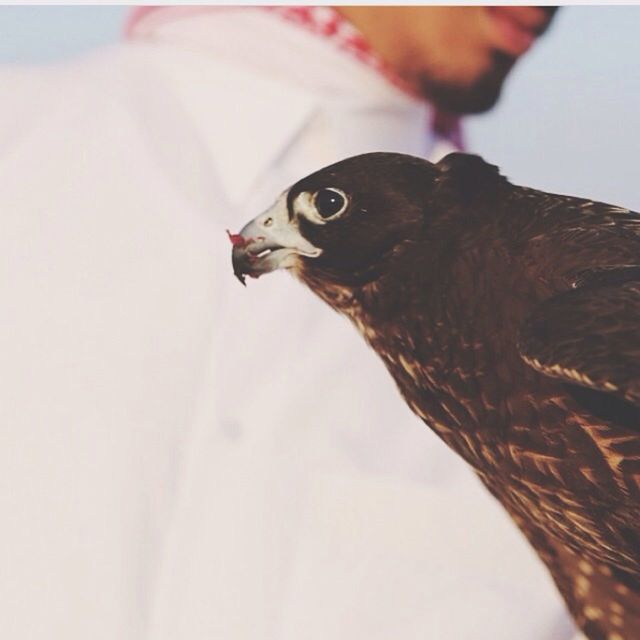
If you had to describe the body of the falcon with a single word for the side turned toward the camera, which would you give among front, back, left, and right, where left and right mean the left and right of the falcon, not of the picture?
left
